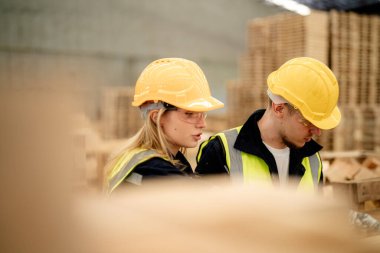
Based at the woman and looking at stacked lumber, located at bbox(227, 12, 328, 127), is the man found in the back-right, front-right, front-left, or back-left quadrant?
front-right

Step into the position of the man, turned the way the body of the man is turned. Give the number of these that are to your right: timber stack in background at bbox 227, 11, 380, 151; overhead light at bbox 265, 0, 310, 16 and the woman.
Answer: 1

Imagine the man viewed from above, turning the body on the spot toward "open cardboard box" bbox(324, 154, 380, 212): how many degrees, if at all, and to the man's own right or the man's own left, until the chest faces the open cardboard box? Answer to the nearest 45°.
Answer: approximately 90° to the man's own left

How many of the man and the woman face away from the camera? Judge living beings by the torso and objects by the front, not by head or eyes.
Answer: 0

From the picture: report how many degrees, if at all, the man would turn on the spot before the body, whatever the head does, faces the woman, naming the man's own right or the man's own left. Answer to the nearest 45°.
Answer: approximately 90° to the man's own right

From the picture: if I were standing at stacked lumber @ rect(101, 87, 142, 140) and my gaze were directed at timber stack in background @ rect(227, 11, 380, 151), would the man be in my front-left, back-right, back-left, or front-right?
front-right
